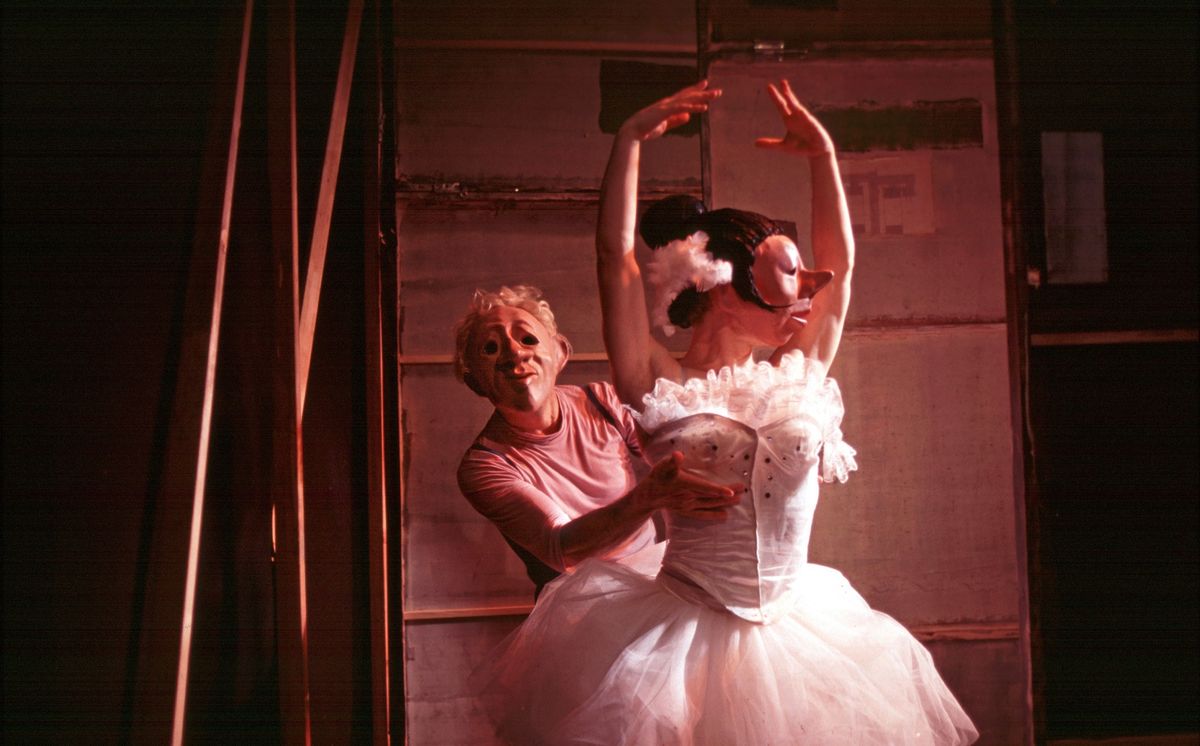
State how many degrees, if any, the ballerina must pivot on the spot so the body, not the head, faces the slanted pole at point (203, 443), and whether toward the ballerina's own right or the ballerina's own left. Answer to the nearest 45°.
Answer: approximately 135° to the ballerina's own right

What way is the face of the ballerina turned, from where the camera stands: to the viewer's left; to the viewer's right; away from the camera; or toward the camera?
to the viewer's right

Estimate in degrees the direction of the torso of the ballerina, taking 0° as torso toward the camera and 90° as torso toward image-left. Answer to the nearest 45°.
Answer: approximately 315°

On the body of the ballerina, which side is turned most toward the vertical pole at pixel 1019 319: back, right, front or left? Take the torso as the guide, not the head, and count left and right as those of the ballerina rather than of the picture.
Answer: left
